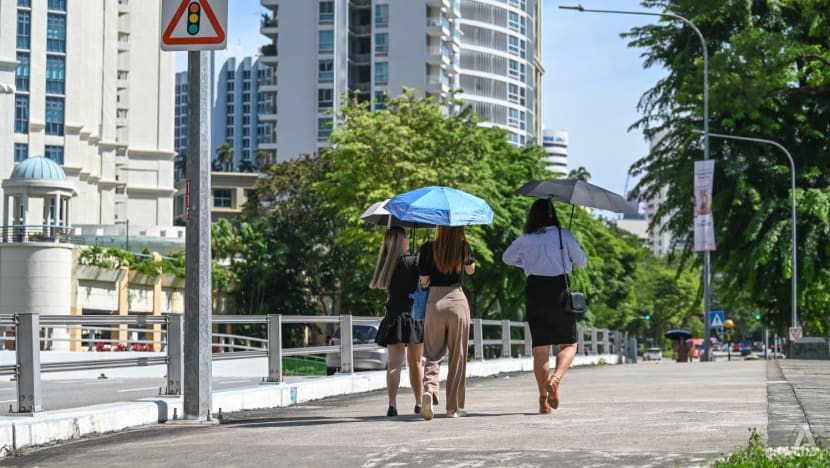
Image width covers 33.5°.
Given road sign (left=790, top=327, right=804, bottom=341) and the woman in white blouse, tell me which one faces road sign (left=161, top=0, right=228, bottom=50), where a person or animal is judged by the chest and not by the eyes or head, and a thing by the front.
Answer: road sign (left=790, top=327, right=804, bottom=341)

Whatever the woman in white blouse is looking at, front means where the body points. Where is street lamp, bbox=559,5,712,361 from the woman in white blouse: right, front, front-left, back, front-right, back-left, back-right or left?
front

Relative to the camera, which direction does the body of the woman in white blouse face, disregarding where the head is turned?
away from the camera

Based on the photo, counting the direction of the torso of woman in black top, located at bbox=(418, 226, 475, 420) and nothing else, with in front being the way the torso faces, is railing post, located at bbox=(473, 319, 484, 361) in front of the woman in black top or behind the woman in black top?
in front

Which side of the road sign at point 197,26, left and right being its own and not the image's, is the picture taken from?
front

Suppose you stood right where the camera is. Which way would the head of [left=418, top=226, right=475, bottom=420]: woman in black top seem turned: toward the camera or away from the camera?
away from the camera

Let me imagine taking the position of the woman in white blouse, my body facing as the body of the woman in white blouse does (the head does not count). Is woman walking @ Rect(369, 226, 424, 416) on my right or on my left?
on my left

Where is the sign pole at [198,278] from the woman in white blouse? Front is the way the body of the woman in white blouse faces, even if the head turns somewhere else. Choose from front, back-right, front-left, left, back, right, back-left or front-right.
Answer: left

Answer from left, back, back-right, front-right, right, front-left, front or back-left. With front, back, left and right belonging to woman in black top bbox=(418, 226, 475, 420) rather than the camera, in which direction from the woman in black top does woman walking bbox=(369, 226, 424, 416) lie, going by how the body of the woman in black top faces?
front-left

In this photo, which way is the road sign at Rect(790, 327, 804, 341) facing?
toward the camera

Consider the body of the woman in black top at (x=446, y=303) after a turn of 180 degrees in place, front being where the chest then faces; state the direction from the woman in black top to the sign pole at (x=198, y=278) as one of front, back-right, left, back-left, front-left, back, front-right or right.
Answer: right

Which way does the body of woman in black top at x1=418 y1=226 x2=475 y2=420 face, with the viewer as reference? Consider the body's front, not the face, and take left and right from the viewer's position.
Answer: facing away from the viewer
